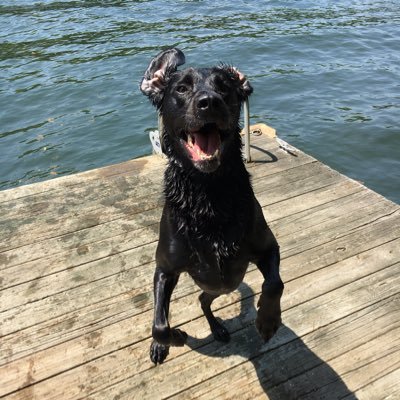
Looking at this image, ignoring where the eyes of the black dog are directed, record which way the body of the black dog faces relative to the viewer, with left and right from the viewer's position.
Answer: facing the viewer
